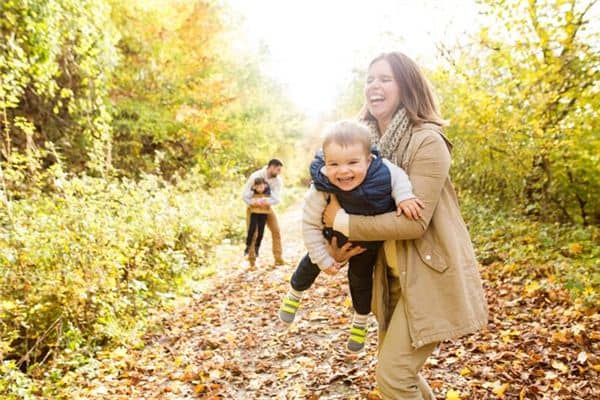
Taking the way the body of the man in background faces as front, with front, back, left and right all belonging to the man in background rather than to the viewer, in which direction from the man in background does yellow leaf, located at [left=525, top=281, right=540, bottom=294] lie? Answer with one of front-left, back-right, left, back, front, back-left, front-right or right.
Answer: front-left

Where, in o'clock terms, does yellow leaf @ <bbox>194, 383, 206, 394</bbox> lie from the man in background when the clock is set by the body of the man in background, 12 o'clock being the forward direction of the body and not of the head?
The yellow leaf is roughly at 12 o'clock from the man in background.

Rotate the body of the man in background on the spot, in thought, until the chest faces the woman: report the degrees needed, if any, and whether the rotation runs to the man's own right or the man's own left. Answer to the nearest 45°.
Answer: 0° — they already face them

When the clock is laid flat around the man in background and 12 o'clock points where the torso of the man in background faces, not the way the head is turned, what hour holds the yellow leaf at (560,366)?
The yellow leaf is roughly at 11 o'clock from the man in background.

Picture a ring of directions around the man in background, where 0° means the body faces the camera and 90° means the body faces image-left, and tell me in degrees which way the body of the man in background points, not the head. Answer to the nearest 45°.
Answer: approximately 0°

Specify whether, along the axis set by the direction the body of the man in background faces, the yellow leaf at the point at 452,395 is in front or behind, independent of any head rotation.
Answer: in front
